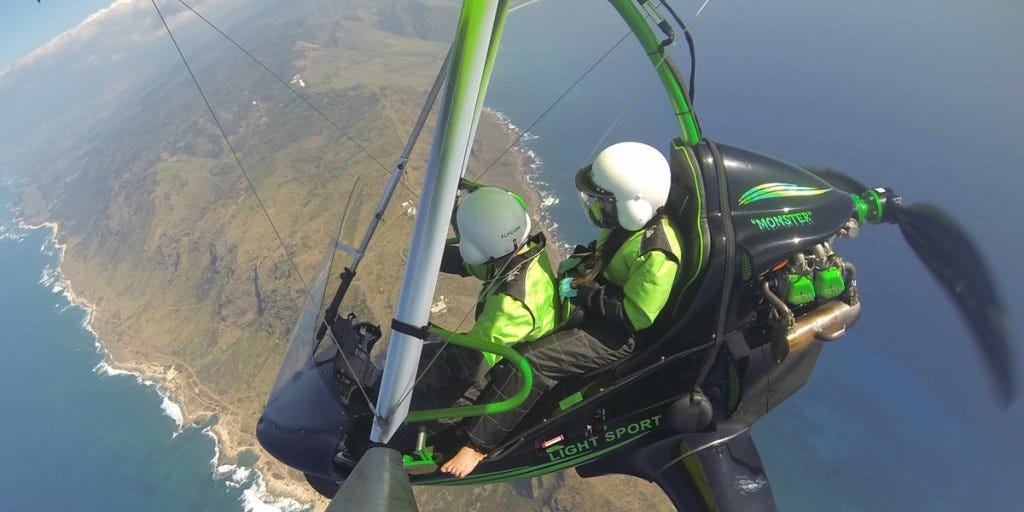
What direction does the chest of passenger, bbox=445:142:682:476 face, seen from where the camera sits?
to the viewer's left

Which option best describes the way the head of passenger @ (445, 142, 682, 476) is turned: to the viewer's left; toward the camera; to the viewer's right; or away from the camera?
to the viewer's left
